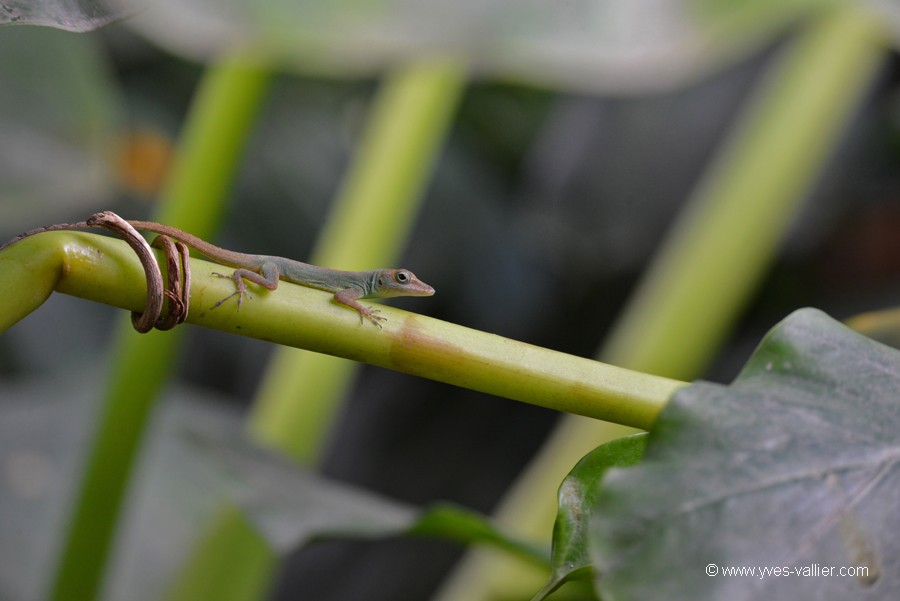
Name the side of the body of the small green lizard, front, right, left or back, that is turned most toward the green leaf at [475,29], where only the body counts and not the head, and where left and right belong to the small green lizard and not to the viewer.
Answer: left

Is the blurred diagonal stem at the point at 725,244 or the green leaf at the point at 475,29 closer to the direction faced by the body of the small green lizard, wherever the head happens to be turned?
the blurred diagonal stem

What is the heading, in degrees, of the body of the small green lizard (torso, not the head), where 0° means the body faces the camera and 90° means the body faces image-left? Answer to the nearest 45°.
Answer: approximately 270°

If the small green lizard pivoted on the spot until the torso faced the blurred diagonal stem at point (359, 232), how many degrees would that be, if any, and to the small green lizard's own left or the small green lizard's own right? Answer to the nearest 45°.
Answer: approximately 90° to the small green lizard's own left
